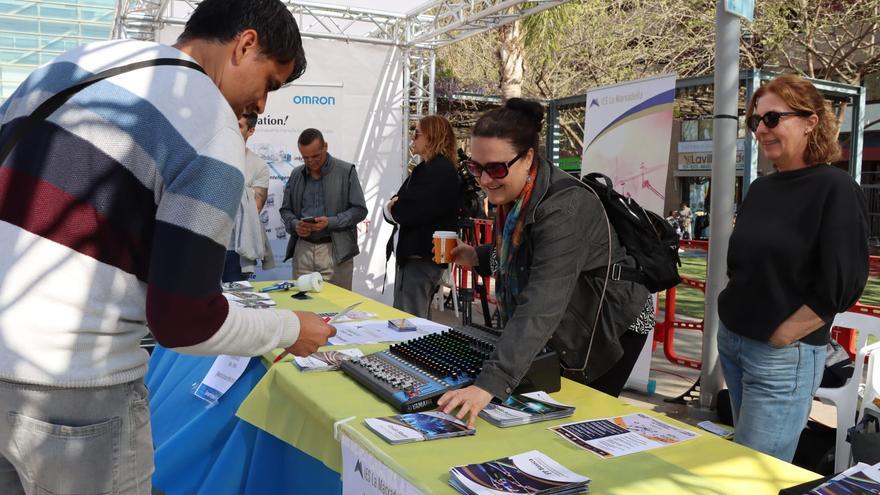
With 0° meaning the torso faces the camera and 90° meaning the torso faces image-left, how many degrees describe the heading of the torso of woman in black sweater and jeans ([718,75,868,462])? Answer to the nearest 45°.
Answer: approximately 45°

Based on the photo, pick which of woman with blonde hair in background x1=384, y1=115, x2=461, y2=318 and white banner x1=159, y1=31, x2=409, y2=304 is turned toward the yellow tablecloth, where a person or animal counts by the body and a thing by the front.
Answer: the white banner
